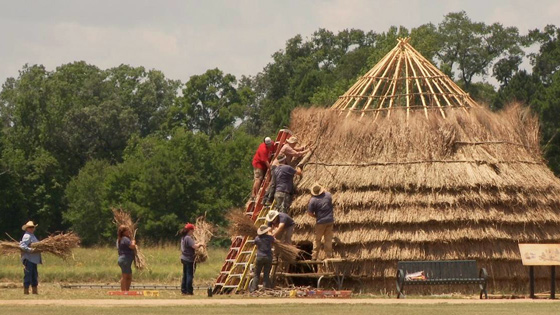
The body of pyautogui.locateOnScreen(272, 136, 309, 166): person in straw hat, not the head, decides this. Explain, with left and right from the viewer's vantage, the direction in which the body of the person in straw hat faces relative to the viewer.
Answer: facing to the right of the viewer

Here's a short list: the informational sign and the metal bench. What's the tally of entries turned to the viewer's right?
0

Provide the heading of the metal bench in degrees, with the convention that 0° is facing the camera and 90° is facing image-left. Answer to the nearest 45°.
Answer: approximately 0°

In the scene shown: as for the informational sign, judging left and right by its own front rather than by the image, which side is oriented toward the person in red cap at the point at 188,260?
right

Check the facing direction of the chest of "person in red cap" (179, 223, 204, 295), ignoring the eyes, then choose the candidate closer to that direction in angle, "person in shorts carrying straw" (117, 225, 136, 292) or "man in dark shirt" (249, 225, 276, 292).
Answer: the man in dark shirt

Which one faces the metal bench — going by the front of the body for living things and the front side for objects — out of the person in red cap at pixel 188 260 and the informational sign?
the person in red cap

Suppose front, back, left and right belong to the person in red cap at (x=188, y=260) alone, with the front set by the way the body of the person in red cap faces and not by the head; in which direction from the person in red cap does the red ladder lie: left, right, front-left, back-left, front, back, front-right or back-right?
front-left

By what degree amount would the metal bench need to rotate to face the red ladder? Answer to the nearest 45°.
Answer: approximately 90° to its right

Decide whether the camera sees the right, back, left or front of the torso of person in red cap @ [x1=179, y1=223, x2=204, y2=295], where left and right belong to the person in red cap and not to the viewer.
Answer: right
